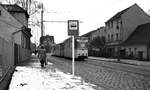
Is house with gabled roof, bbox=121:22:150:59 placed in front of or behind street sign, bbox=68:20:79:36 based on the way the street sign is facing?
behind

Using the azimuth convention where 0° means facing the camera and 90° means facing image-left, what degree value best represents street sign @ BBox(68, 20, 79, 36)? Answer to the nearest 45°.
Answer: approximately 0°
